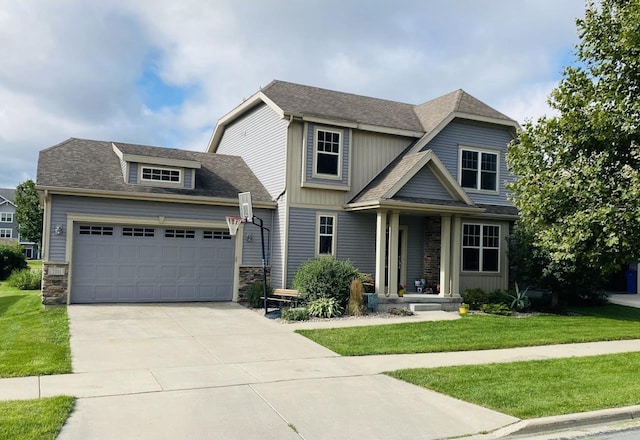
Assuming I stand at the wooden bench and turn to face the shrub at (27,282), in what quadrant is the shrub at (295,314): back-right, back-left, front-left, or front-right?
back-left

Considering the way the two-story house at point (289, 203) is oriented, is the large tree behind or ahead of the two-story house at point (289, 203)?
ahead

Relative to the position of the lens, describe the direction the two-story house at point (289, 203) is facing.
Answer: facing the viewer and to the right of the viewer

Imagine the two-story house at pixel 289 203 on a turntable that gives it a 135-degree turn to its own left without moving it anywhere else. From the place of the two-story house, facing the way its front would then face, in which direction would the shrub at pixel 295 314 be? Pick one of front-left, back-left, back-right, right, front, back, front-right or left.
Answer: back

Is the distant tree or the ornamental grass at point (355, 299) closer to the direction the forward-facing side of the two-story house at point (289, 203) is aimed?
the ornamental grass

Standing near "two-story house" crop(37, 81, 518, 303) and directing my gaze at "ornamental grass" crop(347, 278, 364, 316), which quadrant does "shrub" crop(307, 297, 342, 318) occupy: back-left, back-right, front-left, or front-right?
front-right

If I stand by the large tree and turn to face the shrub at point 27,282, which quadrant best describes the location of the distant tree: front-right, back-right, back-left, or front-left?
front-right

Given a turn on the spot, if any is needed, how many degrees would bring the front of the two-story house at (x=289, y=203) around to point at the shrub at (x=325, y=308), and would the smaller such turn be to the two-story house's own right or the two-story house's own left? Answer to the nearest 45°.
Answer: approximately 45° to the two-story house's own right

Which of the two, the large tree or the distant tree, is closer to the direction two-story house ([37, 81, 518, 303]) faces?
the large tree

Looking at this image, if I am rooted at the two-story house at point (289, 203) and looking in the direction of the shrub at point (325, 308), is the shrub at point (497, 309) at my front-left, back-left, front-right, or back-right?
front-left
